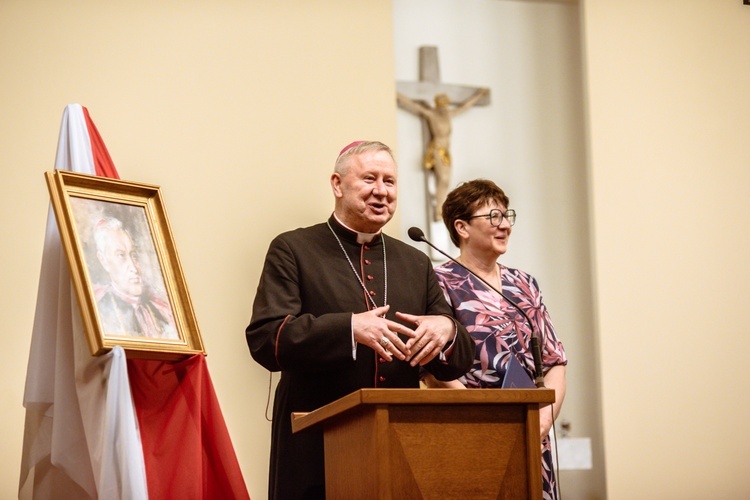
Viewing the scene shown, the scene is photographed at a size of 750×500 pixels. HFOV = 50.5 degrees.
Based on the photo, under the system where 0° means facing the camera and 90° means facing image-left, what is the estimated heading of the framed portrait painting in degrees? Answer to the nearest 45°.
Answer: approximately 315°

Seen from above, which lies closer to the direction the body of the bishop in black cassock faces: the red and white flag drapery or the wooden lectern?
the wooden lectern

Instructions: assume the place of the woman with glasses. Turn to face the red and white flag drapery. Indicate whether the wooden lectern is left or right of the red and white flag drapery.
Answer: left

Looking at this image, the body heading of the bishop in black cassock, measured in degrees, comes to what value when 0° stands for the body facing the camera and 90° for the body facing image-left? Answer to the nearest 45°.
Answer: approximately 315°
